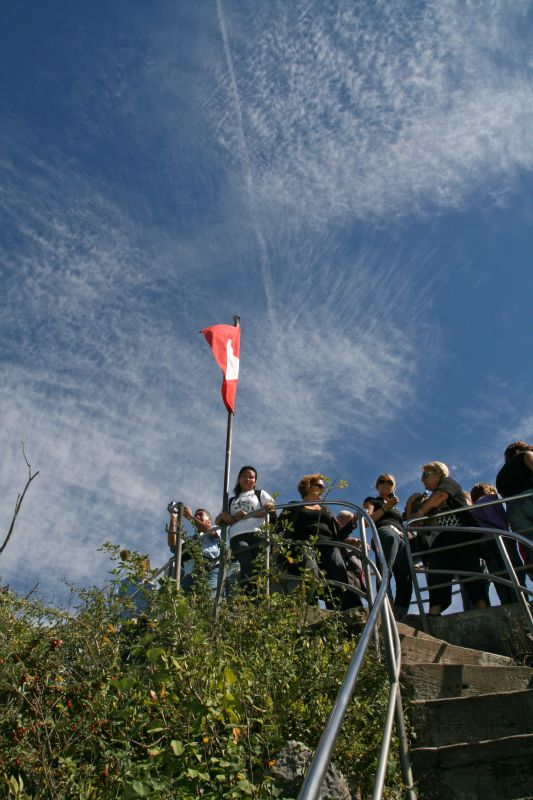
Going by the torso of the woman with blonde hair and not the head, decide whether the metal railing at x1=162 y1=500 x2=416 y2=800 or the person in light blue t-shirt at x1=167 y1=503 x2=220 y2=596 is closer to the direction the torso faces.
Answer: the person in light blue t-shirt

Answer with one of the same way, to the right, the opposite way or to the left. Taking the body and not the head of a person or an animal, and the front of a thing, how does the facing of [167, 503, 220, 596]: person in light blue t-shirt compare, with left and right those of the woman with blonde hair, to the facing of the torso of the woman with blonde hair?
to the left

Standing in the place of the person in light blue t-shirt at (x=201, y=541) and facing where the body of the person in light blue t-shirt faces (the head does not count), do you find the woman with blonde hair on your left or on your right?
on your left

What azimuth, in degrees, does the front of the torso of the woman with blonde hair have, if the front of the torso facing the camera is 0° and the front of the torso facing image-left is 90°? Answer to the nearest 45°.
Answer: approximately 90°

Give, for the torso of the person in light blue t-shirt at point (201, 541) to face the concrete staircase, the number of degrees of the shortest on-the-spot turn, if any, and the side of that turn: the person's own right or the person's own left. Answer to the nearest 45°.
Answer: approximately 90° to the person's own left

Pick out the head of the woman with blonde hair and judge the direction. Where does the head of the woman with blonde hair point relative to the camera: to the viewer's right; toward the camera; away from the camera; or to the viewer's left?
to the viewer's left

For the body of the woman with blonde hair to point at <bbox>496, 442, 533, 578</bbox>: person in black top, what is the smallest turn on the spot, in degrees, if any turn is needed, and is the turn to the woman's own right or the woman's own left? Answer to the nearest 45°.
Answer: approximately 180°

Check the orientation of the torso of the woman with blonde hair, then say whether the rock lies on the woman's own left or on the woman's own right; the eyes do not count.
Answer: on the woman's own left

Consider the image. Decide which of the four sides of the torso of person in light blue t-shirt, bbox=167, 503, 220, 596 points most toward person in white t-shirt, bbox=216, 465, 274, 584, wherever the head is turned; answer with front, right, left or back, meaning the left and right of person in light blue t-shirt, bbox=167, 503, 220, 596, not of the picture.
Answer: left
